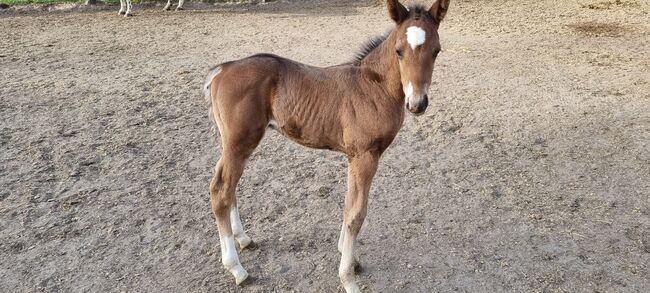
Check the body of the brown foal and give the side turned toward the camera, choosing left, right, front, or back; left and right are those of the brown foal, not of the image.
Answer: right
